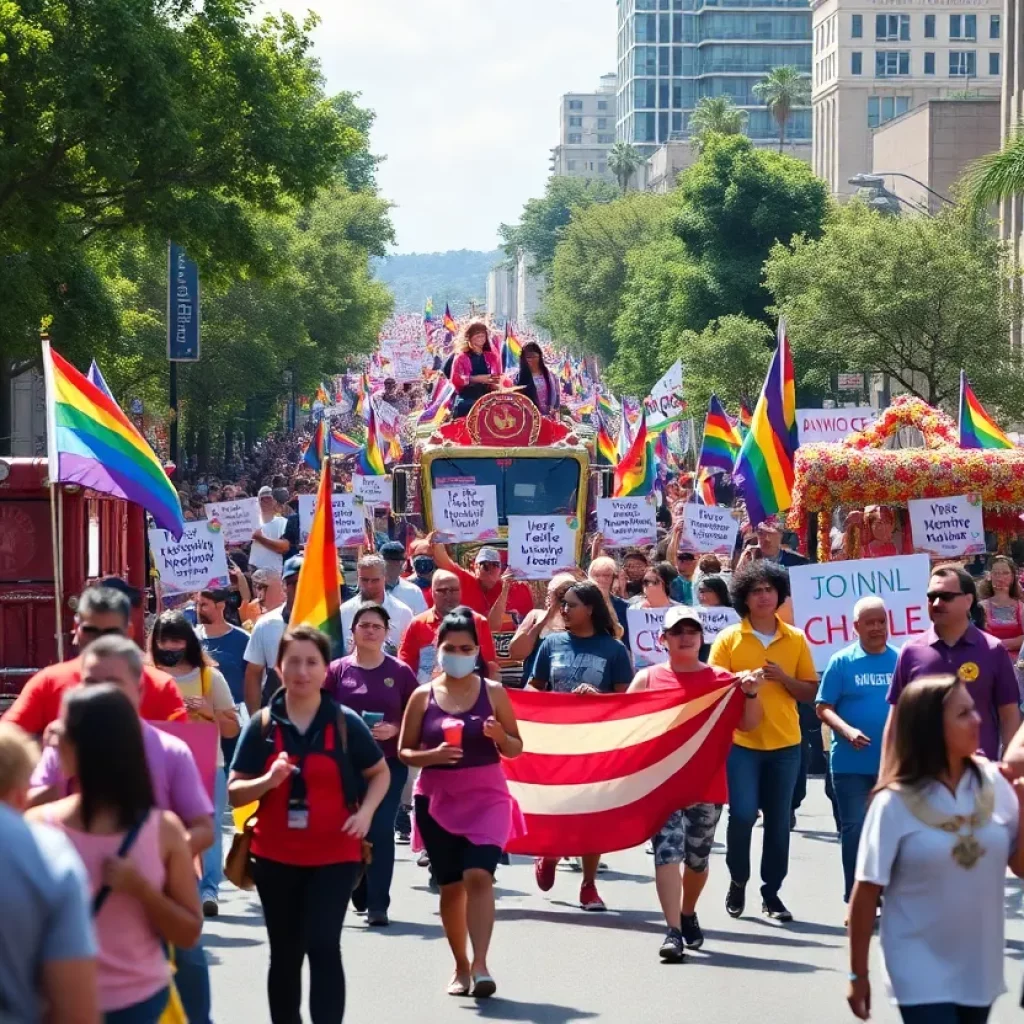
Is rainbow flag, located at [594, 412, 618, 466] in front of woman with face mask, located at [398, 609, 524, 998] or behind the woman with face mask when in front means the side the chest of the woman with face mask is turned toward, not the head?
behind

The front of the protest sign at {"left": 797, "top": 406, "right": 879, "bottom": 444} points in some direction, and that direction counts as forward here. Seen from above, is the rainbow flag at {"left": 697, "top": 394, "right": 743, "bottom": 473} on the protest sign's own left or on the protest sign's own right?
on the protest sign's own right

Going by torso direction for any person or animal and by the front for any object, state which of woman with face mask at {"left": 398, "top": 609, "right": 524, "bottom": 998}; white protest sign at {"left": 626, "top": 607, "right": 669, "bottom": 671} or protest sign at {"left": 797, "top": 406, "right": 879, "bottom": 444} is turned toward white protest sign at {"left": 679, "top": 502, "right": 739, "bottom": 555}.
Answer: the protest sign

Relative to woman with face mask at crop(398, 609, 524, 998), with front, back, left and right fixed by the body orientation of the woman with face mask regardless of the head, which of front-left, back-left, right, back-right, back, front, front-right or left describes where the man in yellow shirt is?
back-left

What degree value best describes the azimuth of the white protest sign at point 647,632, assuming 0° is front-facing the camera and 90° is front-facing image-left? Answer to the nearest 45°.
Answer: approximately 0°

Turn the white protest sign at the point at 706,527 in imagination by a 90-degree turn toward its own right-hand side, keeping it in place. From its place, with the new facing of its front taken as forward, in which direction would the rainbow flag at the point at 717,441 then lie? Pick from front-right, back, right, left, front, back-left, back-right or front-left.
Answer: right

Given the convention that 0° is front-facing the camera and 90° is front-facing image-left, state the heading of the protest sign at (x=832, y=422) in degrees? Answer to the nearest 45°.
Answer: approximately 0°
